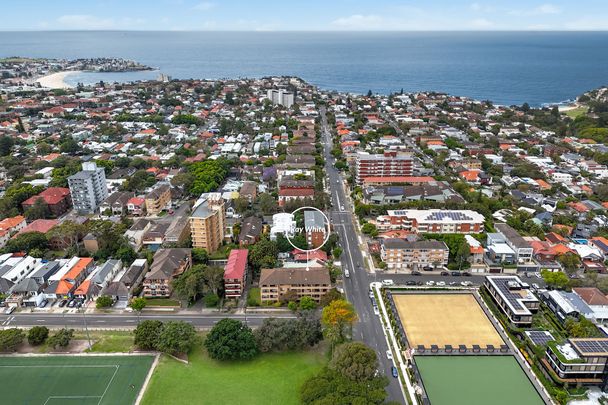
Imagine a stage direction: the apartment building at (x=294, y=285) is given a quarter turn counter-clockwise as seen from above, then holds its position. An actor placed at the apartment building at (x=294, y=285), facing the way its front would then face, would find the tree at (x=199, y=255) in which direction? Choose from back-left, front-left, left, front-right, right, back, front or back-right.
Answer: back-left

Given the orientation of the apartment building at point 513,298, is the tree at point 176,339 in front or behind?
in front

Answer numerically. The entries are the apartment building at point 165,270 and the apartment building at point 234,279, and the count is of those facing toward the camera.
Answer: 2

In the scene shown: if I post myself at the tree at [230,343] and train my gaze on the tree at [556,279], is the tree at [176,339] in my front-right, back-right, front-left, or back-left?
back-left

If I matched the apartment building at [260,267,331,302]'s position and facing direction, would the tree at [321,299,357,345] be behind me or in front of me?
in front

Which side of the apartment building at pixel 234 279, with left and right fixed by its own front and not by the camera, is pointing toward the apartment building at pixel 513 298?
left

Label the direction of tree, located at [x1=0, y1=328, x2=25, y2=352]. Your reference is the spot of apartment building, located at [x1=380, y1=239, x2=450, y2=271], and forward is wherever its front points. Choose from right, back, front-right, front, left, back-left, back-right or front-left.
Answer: front-right

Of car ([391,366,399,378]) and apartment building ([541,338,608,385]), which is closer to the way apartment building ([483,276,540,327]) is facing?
the car

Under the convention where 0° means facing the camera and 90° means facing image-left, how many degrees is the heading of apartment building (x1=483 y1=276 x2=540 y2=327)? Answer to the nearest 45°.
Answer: approximately 45°
